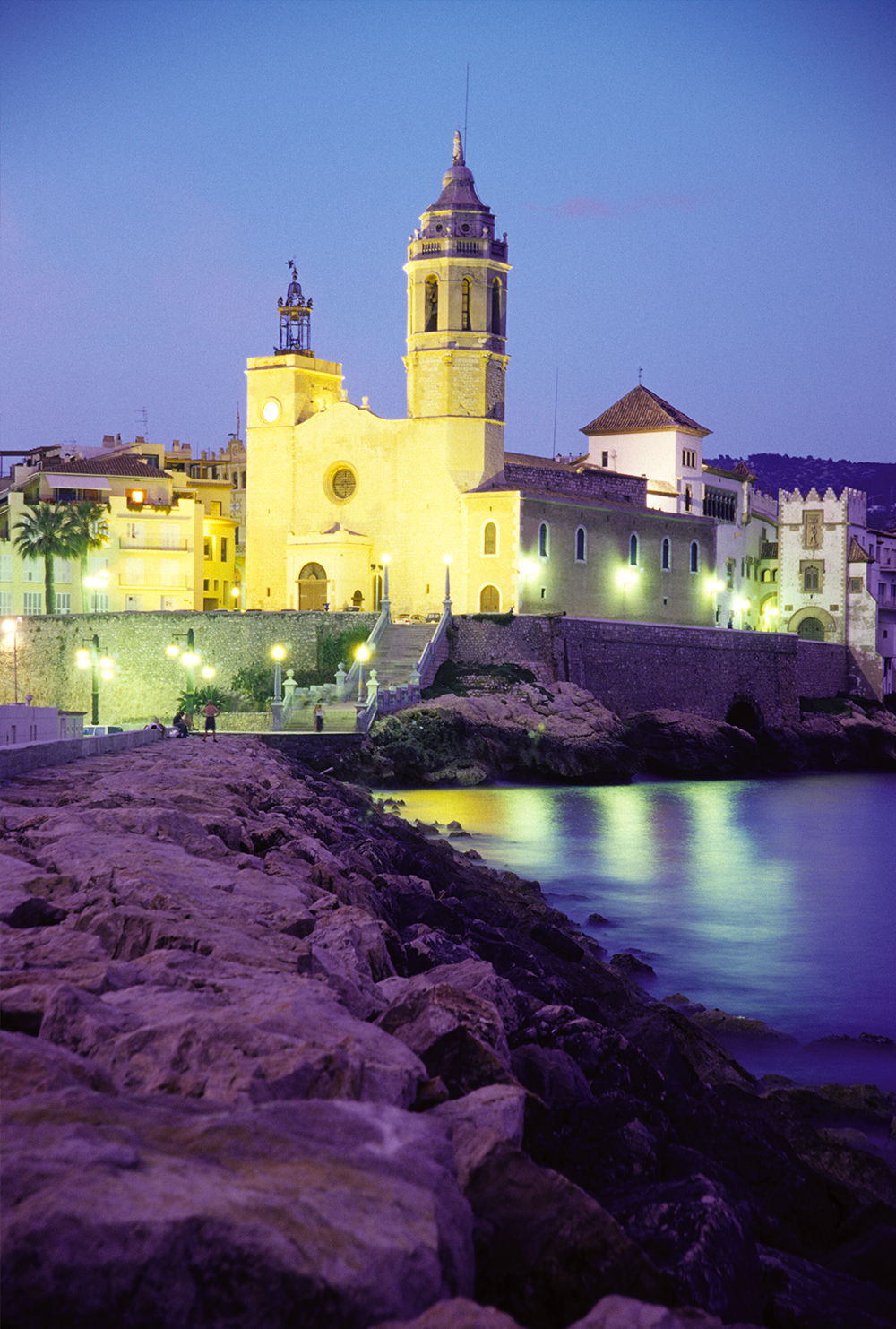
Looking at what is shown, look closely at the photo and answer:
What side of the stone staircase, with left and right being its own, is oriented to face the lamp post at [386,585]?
back

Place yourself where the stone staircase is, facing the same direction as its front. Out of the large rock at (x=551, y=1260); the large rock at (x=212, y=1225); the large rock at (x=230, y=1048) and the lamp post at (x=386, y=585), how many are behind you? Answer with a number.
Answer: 1

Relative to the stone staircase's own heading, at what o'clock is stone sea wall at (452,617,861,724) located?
The stone sea wall is roughly at 8 o'clock from the stone staircase.

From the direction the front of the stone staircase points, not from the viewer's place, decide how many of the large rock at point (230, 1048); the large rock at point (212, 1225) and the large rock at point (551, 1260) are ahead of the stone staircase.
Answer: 3

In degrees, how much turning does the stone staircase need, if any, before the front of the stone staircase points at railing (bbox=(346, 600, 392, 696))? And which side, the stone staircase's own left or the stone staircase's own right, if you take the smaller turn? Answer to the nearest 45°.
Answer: approximately 135° to the stone staircase's own right

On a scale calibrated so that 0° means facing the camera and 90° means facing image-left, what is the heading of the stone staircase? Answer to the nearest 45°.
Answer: approximately 0°

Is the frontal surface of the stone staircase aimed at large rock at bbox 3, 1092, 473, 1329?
yes

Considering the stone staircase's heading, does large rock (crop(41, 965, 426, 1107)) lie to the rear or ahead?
ahead

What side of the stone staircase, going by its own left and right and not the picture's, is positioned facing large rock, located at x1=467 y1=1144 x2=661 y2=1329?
front

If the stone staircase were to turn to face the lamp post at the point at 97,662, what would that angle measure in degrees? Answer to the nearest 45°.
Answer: approximately 90° to its right

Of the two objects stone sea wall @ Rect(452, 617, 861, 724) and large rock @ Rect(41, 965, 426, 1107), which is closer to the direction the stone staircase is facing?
the large rock

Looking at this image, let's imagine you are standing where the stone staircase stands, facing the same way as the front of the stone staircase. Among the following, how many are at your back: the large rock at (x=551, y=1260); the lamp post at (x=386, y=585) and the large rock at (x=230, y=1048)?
1

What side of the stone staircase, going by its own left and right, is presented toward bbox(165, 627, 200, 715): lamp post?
right

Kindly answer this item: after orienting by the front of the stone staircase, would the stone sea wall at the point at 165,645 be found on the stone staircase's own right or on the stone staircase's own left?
on the stone staircase's own right

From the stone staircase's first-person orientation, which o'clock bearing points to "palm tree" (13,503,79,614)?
The palm tree is roughly at 4 o'clock from the stone staircase.
